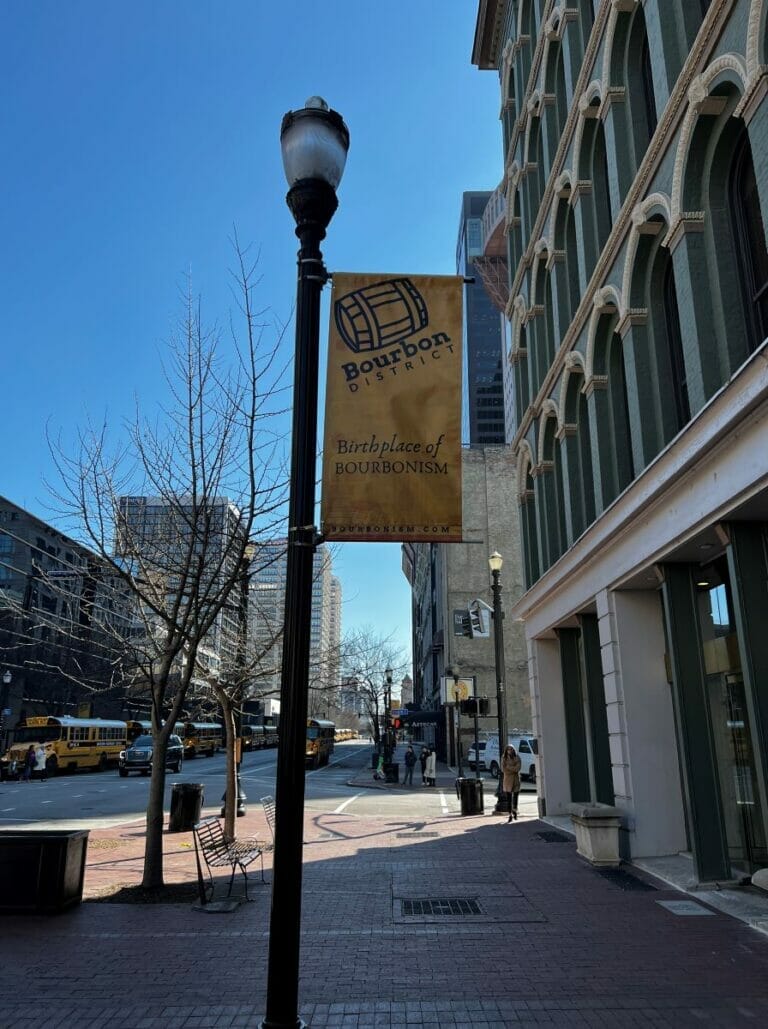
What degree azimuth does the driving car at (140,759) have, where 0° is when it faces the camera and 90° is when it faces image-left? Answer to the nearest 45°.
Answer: approximately 45°

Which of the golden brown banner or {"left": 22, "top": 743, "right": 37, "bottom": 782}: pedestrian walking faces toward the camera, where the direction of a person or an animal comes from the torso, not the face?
the golden brown banner

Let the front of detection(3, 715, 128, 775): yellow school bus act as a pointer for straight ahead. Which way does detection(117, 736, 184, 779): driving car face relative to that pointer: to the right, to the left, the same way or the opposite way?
the same way

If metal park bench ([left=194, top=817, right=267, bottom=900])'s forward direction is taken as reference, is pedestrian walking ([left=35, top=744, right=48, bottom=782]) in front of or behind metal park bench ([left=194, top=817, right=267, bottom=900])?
behind

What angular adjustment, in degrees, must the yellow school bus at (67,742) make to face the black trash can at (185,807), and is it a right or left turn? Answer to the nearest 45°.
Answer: approximately 45° to its left

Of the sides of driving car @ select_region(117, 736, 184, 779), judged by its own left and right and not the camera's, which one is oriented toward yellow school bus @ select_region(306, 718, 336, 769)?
back

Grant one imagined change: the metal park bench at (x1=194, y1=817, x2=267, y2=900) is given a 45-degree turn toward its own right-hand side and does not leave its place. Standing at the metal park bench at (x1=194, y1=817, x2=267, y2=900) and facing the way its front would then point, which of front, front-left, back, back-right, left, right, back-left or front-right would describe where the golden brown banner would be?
front

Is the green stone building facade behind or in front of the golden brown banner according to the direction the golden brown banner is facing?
behind

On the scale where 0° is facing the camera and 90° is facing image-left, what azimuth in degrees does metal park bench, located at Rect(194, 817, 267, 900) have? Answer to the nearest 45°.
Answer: approximately 315°

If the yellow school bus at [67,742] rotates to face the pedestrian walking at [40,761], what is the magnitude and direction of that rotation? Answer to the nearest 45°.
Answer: approximately 45° to its left
